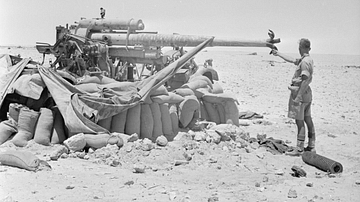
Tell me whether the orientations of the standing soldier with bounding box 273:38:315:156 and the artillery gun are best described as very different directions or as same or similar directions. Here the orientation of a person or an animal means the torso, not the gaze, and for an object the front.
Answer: very different directions

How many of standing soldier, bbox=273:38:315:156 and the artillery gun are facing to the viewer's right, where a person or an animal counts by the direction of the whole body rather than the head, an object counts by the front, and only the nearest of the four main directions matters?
1

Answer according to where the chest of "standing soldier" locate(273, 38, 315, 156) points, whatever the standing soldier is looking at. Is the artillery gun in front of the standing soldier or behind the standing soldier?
in front

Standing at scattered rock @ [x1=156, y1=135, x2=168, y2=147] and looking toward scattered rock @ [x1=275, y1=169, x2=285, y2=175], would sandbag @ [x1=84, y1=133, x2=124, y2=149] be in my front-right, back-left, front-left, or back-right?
back-right

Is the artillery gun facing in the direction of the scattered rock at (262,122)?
yes

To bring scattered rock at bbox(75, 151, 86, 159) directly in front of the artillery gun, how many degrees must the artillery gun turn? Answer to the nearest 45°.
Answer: approximately 90° to its right

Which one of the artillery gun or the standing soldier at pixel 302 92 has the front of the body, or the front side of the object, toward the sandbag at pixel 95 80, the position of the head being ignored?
the standing soldier

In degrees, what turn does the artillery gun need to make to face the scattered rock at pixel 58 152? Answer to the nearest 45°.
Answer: approximately 90° to its right

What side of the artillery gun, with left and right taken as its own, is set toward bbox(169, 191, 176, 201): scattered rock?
right

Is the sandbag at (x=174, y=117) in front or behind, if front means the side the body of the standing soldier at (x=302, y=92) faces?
in front

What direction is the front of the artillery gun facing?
to the viewer's right

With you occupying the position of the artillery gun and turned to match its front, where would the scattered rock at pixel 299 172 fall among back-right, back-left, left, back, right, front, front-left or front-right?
front-right

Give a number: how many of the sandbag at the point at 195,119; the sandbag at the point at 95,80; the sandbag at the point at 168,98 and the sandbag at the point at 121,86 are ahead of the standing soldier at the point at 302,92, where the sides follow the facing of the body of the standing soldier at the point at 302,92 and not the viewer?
4

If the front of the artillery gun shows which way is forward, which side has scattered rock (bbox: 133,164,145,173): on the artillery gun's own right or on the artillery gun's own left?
on the artillery gun's own right

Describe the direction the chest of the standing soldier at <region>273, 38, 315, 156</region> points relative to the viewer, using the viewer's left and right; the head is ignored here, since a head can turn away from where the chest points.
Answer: facing to the left of the viewer

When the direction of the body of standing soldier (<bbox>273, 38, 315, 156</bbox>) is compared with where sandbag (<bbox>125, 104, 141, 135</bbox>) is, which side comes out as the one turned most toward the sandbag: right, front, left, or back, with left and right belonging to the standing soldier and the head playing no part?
front
